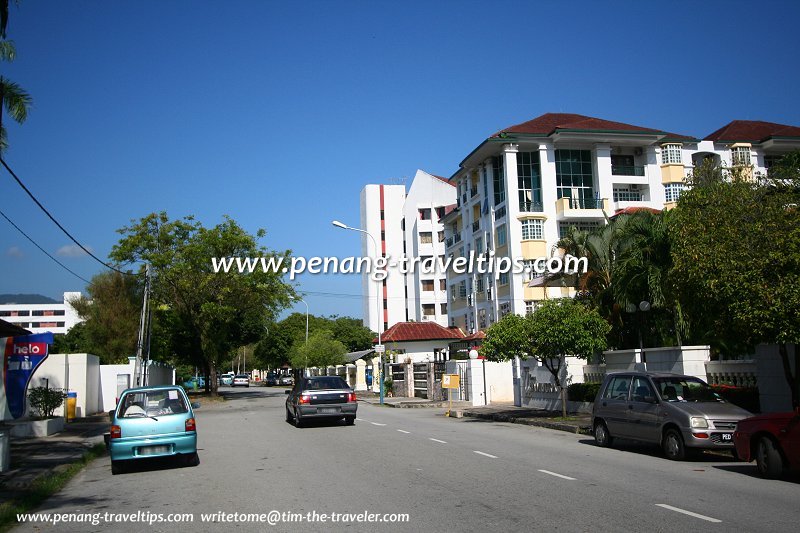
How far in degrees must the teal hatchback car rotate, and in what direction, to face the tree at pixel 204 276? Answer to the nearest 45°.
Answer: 0° — it already faces it

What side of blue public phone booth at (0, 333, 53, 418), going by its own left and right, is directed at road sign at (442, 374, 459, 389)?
left

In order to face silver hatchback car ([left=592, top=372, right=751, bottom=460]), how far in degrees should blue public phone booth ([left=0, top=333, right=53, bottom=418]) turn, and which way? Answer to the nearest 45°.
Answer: approximately 45° to its left

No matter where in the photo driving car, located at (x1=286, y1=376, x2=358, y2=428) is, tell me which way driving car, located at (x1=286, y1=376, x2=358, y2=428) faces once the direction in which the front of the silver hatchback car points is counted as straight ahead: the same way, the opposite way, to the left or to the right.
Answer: the opposite way

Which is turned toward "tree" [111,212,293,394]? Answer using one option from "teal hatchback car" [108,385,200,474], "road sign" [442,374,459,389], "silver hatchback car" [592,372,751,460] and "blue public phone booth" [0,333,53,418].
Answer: the teal hatchback car

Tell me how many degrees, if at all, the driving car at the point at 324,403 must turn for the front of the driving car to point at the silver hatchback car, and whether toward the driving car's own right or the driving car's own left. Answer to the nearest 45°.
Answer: approximately 135° to the driving car's own right

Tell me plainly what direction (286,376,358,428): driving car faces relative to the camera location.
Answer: facing away from the viewer

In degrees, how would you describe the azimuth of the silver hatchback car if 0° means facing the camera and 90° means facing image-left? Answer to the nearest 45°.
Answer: approximately 315°

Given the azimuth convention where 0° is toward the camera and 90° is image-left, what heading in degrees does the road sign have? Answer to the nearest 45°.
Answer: approximately 0°

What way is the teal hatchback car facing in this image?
away from the camera
